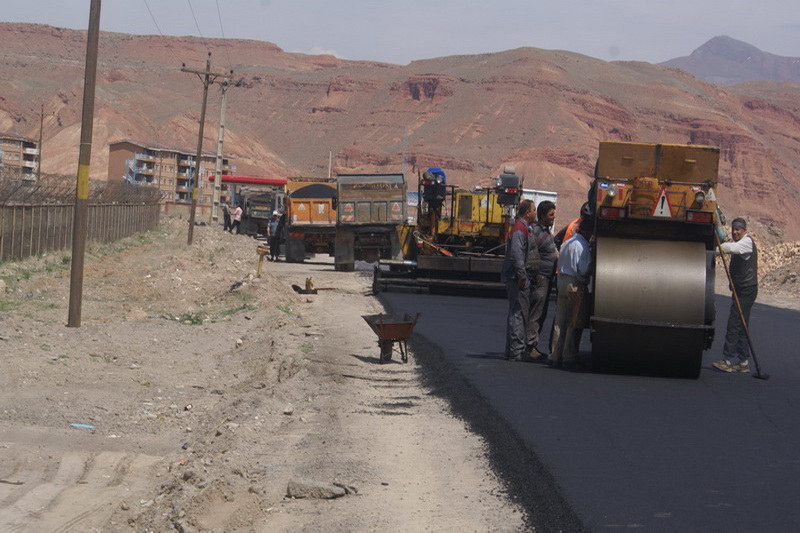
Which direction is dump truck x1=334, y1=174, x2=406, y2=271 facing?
away from the camera

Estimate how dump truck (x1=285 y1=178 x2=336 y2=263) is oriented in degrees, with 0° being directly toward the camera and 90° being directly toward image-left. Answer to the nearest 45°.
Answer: approximately 180°

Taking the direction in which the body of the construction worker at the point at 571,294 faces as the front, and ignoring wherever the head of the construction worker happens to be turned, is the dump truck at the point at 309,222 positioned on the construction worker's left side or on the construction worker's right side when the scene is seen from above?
on the construction worker's left side

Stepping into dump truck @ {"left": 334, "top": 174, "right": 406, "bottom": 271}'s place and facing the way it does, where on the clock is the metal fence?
The metal fence is roughly at 9 o'clock from the dump truck.

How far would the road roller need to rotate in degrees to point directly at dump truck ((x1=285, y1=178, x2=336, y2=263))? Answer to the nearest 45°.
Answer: approximately 45° to its left

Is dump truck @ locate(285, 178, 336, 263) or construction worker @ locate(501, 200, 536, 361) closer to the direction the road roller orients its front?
the dump truck

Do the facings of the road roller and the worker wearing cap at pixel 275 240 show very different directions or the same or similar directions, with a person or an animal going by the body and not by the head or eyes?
very different directions

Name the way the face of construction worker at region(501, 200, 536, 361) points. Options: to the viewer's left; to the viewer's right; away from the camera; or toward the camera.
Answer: to the viewer's right

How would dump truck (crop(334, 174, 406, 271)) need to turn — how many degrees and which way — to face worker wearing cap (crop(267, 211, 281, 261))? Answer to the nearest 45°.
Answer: approximately 90° to its left

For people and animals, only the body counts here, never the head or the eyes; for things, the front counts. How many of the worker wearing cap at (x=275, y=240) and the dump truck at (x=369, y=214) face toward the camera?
1

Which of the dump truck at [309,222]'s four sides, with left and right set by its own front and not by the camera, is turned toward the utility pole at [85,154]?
back

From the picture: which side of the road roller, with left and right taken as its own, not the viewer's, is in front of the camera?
back
